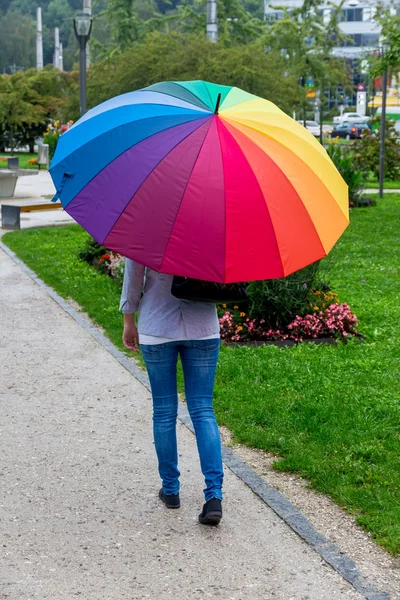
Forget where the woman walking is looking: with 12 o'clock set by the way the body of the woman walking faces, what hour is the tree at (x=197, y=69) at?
The tree is roughly at 12 o'clock from the woman walking.

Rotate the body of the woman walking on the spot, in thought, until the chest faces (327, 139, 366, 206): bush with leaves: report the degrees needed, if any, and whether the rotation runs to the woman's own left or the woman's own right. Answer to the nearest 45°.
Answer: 0° — they already face it

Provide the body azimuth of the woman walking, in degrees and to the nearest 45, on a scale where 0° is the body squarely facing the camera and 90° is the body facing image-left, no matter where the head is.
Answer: approximately 180°

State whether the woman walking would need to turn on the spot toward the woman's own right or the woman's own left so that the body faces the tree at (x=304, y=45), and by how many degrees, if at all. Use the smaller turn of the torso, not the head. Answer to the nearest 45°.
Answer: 0° — they already face it

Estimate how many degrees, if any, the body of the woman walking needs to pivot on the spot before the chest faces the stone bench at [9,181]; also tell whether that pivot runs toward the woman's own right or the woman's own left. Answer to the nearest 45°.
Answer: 0° — they already face it
